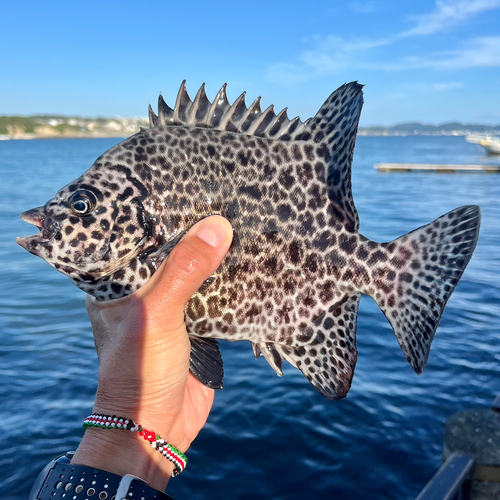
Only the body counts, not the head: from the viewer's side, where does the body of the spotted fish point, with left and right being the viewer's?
facing to the left of the viewer
